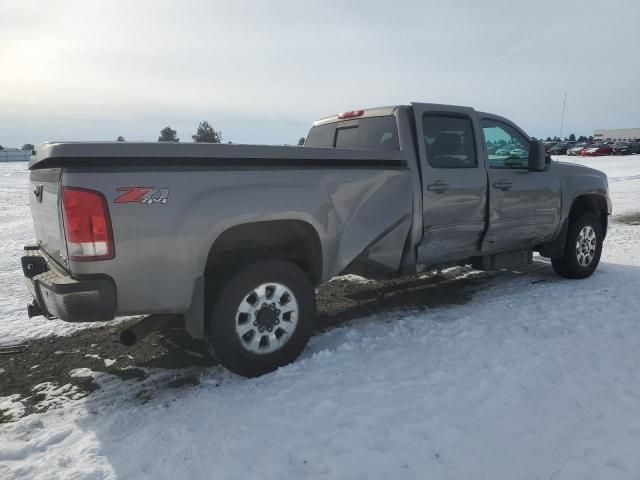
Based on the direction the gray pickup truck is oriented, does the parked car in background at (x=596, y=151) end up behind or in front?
in front

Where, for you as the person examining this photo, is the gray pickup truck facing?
facing away from the viewer and to the right of the viewer
